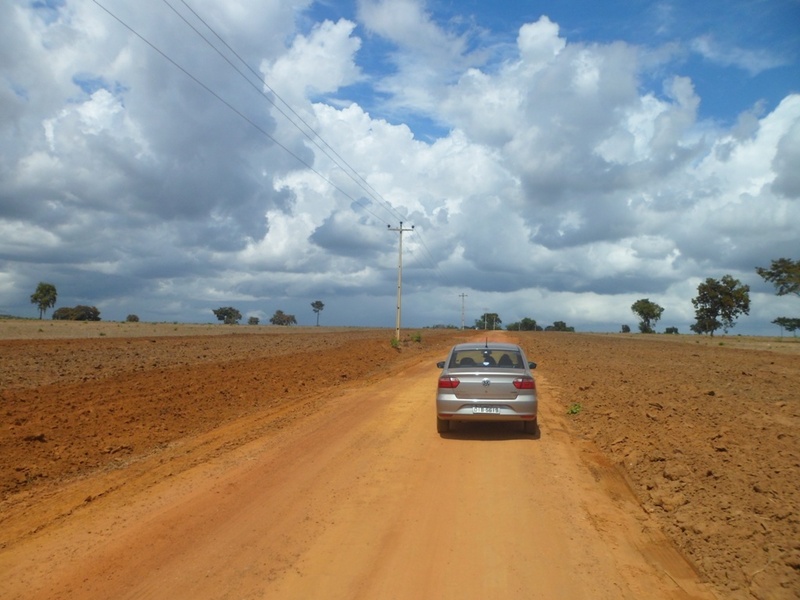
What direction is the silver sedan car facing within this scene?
away from the camera
